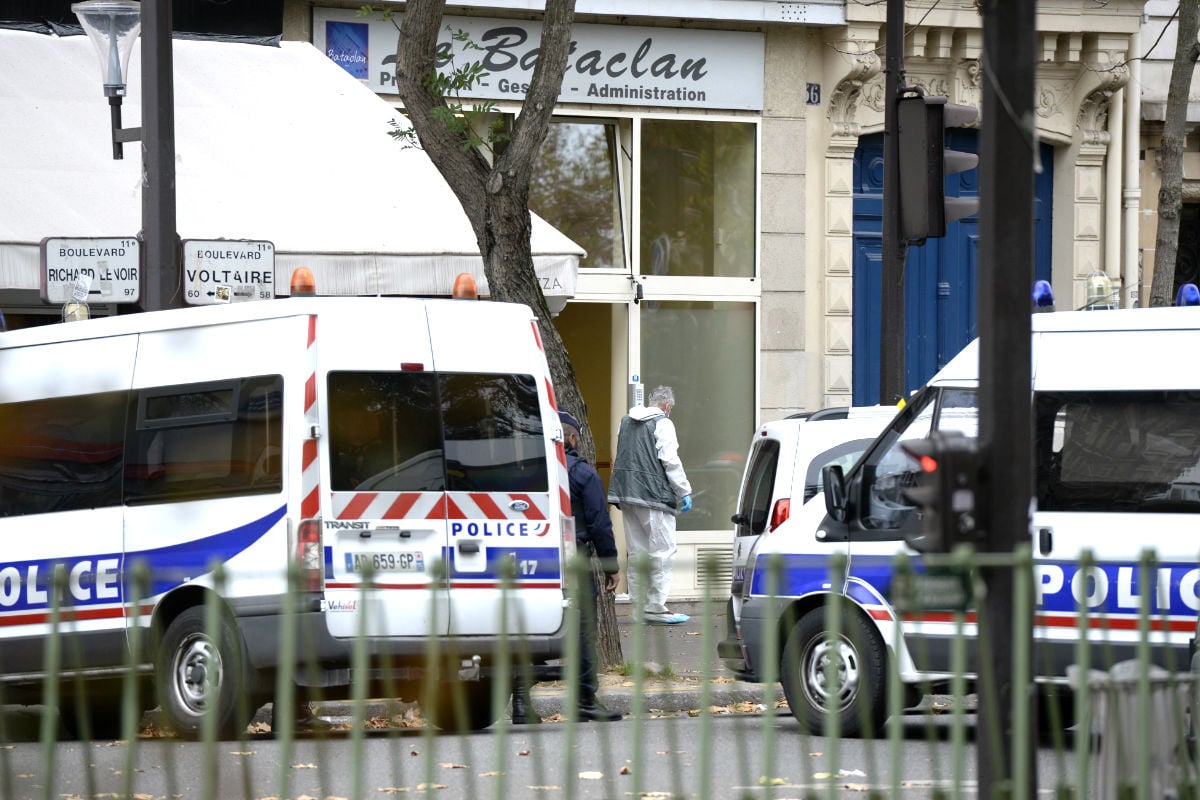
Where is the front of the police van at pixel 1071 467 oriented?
to the viewer's left

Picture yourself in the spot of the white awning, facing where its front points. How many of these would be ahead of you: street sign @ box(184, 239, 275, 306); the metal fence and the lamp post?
3

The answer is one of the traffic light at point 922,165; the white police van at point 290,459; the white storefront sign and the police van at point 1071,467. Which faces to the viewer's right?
the traffic light

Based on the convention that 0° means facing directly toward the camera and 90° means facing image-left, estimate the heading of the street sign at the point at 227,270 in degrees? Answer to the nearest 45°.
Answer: approximately 0°

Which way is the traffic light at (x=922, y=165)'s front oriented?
to the viewer's right

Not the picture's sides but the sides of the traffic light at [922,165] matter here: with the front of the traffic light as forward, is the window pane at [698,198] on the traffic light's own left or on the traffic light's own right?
on the traffic light's own left

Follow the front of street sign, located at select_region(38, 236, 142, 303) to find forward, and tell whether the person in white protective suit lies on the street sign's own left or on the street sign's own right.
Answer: on the street sign's own left

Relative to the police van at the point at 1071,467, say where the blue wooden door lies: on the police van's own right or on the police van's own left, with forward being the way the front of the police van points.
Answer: on the police van's own right

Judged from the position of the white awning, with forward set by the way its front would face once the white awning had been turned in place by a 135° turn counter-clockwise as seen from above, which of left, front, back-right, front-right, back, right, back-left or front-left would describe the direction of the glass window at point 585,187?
front

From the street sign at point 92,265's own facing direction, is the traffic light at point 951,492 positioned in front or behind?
in front

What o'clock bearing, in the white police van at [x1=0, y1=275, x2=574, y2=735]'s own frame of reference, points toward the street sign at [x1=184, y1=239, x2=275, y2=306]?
The street sign is roughly at 1 o'clock from the white police van.

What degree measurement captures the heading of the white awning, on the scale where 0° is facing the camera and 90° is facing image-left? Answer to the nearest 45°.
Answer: approximately 0°
